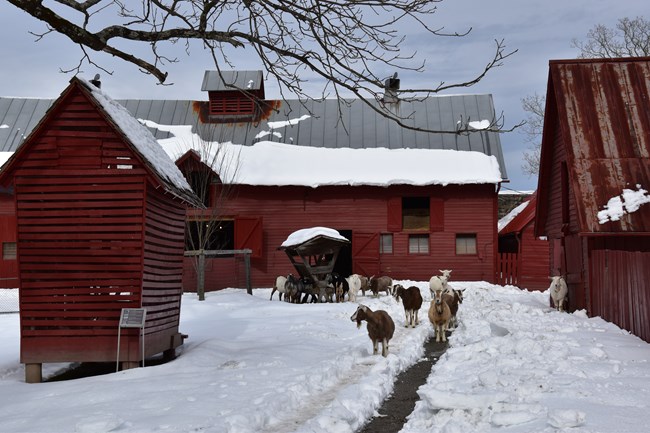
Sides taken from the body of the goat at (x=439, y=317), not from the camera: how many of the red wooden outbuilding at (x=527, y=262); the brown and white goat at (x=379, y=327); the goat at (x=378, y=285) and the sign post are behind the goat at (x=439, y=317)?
2

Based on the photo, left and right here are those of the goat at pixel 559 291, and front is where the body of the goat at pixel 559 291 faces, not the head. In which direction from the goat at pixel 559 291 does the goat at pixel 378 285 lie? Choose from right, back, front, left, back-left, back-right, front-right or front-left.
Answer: back-right

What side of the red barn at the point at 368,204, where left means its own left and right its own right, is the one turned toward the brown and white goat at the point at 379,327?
front

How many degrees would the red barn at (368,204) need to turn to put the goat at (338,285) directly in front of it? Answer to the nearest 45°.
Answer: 0° — it already faces it

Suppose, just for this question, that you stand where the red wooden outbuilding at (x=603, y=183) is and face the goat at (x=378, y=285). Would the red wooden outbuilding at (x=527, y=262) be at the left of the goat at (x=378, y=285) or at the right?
right

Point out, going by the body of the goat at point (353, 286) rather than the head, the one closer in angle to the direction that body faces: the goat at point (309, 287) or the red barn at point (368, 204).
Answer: the goat

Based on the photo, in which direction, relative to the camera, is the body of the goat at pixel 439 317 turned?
toward the camera

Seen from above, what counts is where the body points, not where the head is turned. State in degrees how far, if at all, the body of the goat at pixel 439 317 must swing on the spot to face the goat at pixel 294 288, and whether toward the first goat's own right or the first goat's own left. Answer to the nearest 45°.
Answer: approximately 135° to the first goat's own right

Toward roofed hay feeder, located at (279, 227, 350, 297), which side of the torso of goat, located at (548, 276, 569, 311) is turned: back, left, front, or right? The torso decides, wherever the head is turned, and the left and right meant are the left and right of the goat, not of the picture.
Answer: right

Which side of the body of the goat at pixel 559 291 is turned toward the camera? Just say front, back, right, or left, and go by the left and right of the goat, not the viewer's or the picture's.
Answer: front
